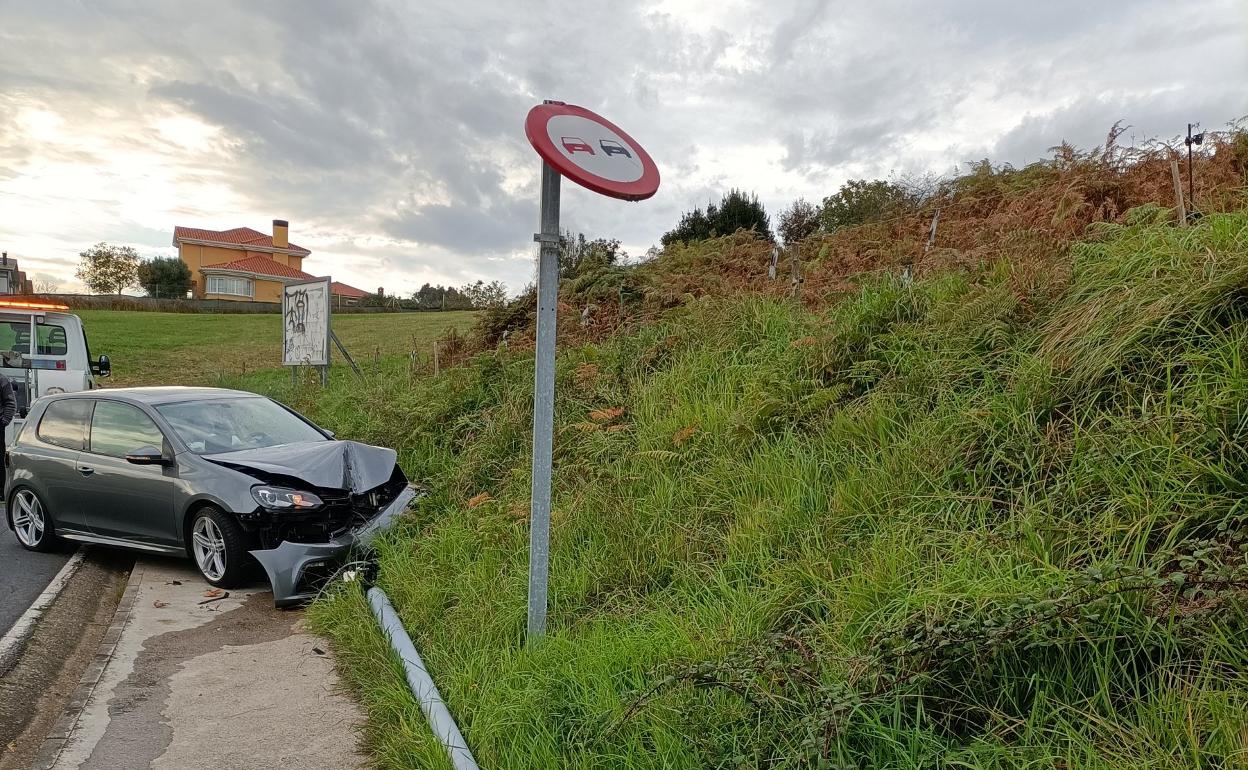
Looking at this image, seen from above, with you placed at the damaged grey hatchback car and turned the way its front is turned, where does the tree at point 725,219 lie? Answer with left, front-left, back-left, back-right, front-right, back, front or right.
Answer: left

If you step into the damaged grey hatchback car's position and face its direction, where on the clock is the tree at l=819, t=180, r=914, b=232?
The tree is roughly at 10 o'clock from the damaged grey hatchback car.
